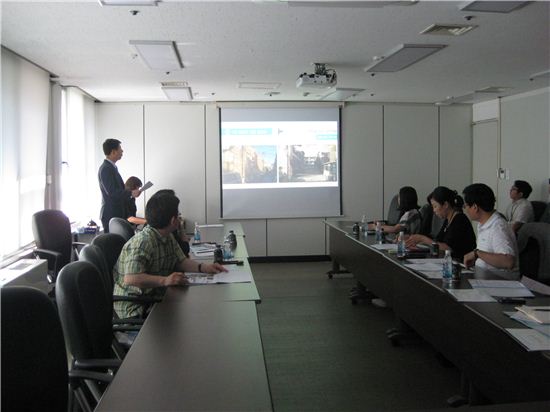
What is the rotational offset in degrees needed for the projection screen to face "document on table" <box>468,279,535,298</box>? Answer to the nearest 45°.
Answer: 0° — it already faces it

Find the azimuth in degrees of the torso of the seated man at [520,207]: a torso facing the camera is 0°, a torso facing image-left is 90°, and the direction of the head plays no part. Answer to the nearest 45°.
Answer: approximately 90°

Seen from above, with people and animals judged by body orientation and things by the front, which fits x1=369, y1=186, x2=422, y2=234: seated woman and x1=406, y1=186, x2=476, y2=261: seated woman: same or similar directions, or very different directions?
same or similar directions

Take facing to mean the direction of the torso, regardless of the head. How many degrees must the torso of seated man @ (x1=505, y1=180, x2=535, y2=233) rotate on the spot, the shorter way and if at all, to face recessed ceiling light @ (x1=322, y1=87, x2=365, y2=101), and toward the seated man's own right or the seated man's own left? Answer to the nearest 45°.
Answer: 0° — they already face it

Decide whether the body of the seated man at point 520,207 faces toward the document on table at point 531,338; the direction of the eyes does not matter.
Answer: no

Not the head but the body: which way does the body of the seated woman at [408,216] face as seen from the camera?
to the viewer's left

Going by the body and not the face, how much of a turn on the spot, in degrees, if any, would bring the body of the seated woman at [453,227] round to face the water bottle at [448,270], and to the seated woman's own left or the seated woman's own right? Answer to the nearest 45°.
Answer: approximately 90° to the seated woman's own left

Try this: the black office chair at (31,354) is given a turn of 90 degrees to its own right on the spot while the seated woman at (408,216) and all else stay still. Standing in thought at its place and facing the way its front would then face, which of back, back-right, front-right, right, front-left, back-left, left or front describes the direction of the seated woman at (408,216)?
left

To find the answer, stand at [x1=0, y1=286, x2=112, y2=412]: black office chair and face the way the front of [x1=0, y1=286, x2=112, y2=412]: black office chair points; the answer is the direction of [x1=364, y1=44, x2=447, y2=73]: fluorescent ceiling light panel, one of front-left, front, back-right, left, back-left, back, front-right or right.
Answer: front

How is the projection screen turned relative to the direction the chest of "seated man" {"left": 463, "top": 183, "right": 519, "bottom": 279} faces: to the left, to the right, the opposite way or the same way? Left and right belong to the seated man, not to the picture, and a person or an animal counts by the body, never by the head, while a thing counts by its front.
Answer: to the left

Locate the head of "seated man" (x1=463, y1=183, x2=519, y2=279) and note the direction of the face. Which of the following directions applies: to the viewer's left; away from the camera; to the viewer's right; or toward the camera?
to the viewer's left

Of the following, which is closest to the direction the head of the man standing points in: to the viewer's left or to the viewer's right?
to the viewer's right

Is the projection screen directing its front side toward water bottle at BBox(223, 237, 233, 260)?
yes

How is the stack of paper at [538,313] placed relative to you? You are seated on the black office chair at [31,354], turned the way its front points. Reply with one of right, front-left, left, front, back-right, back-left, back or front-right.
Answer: front-right

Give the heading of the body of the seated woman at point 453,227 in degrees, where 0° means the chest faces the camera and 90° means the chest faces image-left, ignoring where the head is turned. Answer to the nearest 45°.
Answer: approximately 90°

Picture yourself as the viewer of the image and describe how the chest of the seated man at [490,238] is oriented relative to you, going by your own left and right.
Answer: facing to the left of the viewer

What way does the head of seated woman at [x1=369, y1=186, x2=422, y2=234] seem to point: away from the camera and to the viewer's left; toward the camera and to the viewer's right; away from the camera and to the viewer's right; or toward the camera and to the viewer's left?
away from the camera and to the viewer's left

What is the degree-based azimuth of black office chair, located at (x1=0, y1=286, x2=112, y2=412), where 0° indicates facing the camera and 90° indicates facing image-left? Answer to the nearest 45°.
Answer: approximately 225°

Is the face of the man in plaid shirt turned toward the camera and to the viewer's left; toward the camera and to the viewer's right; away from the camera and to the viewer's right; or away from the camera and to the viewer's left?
away from the camera and to the viewer's right
